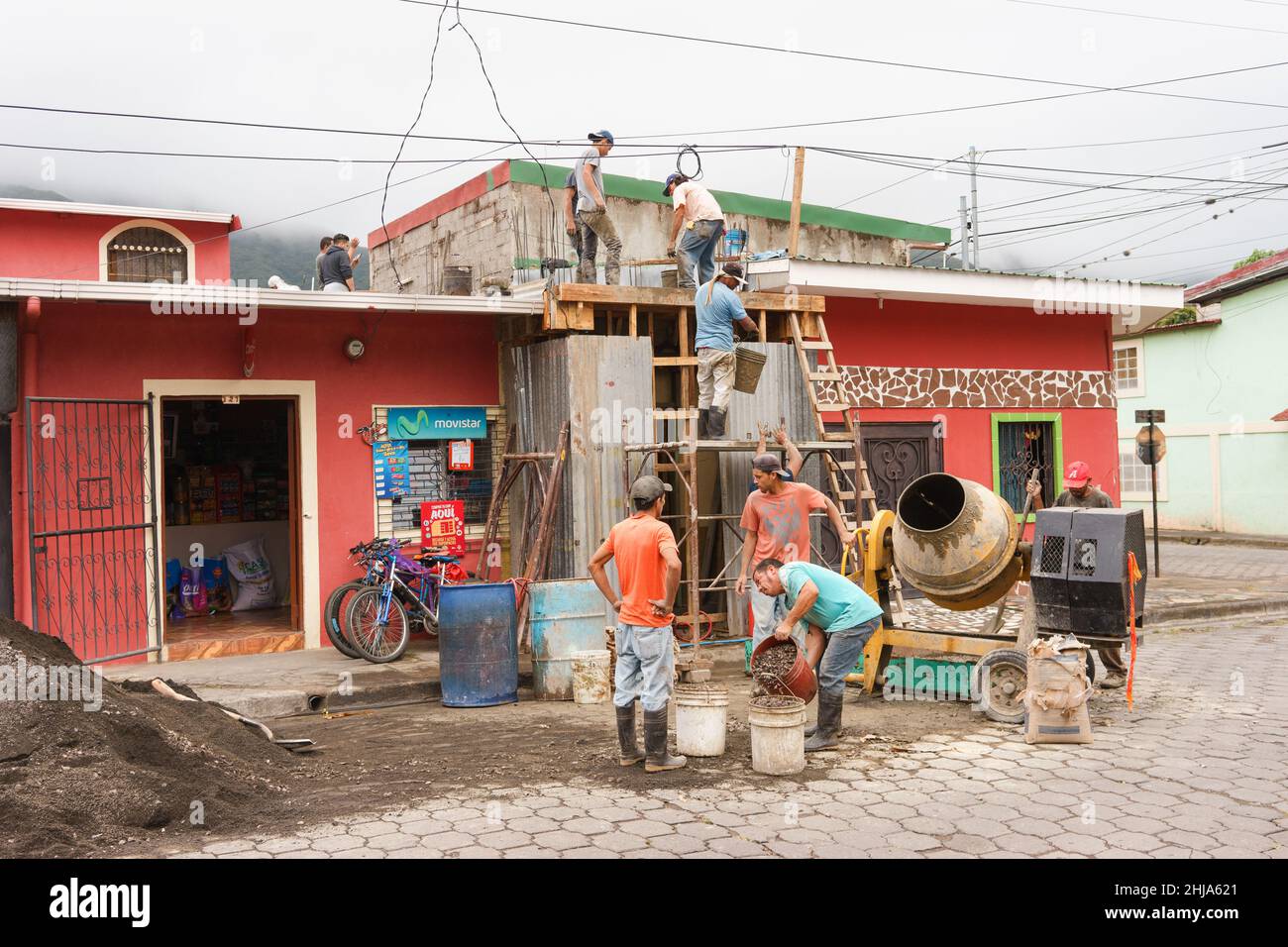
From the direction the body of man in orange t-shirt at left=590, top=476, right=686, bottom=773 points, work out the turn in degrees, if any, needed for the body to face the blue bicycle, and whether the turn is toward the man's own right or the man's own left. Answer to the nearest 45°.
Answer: approximately 90° to the man's own left

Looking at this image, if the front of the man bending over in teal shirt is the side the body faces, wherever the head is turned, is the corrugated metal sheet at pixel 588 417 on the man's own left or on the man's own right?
on the man's own right

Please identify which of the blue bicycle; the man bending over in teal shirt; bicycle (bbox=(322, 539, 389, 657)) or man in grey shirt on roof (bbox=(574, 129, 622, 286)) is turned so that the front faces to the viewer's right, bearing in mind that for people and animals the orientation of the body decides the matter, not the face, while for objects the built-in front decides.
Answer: the man in grey shirt on roof

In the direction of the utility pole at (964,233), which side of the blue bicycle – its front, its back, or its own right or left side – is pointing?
back

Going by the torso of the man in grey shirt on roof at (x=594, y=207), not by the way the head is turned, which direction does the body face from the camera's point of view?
to the viewer's right

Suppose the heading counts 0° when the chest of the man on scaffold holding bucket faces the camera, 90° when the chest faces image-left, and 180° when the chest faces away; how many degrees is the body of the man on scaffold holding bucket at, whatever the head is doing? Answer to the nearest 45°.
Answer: approximately 225°

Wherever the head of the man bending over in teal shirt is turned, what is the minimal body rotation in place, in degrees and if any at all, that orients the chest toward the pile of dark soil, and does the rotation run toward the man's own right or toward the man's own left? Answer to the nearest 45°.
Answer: approximately 45° to the man's own left

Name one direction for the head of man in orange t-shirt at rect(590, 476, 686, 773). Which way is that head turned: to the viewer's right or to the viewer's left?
to the viewer's right

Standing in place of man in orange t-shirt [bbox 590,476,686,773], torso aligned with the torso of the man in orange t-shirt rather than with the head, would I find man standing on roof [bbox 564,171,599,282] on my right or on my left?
on my left

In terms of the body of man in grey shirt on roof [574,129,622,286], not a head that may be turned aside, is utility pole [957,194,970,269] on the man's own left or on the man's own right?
on the man's own left

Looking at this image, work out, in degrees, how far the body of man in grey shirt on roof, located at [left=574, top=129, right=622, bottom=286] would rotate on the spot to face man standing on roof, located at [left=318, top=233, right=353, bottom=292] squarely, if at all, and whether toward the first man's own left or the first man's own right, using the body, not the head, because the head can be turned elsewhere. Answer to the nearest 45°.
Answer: approximately 135° to the first man's own left

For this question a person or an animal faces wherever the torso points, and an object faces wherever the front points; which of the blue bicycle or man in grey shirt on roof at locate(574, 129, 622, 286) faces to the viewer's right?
the man in grey shirt on roof

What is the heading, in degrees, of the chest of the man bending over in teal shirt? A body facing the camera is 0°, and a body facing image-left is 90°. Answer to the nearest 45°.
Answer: approximately 90°

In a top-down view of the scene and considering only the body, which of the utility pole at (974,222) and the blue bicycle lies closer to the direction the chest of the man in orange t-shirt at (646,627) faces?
the utility pole

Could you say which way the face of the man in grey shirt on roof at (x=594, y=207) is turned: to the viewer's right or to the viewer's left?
to the viewer's right

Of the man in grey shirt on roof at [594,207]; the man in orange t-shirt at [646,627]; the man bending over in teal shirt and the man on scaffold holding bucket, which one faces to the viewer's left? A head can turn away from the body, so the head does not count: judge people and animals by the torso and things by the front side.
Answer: the man bending over in teal shirt
